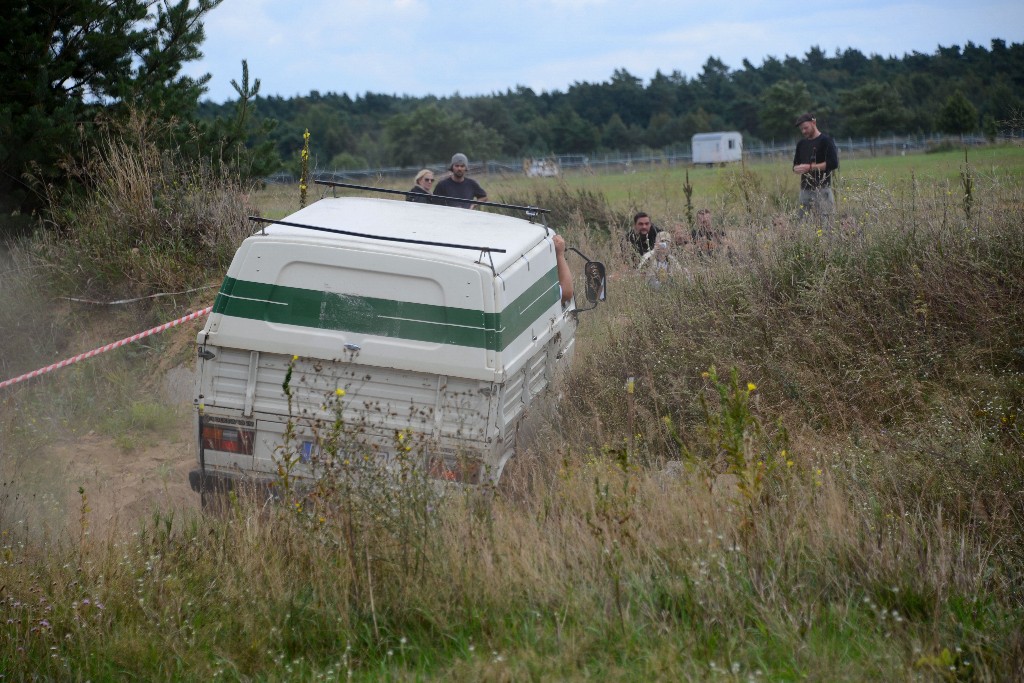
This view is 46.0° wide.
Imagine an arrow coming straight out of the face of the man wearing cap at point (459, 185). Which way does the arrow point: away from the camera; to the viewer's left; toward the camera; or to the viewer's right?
toward the camera

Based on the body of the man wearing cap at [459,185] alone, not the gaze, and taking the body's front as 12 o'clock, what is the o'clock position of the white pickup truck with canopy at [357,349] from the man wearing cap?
The white pickup truck with canopy is roughly at 12 o'clock from the man wearing cap.

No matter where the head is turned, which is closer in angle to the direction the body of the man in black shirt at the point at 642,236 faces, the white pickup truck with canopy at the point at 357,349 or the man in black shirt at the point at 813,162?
the white pickup truck with canopy

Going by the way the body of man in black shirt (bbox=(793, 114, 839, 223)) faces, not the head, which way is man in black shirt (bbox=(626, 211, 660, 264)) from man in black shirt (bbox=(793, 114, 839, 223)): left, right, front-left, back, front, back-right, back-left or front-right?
front-right

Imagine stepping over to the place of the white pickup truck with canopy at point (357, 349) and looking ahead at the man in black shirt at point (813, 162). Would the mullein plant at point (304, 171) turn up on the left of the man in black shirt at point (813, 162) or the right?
left

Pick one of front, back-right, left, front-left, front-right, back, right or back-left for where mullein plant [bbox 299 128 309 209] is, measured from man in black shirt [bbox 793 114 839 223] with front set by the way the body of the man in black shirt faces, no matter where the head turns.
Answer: front-right

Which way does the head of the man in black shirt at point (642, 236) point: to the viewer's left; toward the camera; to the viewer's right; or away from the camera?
toward the camera

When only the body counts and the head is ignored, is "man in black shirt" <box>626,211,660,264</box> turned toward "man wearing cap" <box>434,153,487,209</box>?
no

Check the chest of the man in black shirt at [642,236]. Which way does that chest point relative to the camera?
toward the camera

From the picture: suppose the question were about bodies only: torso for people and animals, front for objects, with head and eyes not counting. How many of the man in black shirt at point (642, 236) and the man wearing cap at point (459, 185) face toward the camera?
2

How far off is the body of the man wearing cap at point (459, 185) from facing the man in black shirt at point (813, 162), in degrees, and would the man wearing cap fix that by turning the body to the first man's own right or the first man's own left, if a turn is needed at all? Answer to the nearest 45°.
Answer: approximately 90° to the first man's own left

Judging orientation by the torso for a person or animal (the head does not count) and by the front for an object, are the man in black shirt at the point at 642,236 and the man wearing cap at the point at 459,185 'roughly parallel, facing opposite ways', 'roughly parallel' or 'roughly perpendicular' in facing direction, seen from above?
roughly parallel

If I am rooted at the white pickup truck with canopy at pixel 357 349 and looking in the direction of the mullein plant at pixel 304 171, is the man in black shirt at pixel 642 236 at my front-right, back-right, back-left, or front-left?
front-right

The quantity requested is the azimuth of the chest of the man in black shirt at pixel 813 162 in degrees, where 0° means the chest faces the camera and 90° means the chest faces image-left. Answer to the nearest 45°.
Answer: approximately 45°

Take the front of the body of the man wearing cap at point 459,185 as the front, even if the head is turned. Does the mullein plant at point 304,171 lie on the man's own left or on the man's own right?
on the man's own right

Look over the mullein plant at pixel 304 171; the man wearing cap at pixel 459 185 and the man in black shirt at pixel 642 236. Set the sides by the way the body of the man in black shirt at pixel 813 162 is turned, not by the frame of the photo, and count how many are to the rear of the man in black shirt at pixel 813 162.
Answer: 0

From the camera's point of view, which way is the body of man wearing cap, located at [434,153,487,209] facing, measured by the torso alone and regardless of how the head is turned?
toward the camera

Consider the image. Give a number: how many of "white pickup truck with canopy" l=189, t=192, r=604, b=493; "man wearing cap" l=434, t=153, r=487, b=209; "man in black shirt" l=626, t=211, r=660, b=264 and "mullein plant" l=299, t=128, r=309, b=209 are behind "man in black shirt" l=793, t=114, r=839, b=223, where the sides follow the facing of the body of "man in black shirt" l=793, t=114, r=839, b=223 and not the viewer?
0
